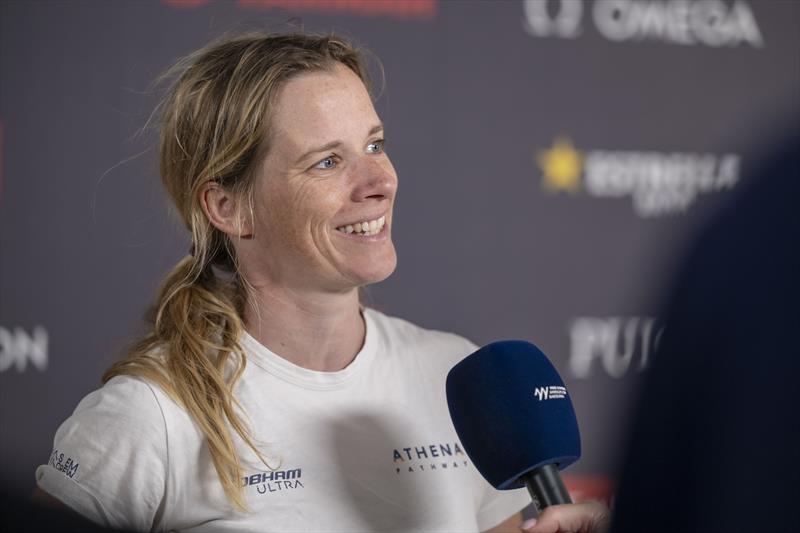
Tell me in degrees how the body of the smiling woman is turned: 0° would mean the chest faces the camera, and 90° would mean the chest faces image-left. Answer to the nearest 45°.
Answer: approximately 315°
